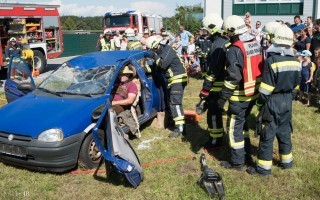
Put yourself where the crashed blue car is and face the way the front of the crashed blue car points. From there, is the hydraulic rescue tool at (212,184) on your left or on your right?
on your left

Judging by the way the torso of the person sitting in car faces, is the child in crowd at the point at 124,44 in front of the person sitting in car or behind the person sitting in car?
behind

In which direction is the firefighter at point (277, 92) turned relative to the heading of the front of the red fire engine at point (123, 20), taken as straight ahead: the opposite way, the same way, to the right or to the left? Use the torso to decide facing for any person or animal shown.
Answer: the opposite way

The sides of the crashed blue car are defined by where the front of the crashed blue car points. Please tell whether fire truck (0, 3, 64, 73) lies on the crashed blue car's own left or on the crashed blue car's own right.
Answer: on the crashed blue car's own right

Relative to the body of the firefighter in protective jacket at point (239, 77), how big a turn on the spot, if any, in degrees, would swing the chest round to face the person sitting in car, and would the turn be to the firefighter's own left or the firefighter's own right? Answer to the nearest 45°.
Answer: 0° — they already face them

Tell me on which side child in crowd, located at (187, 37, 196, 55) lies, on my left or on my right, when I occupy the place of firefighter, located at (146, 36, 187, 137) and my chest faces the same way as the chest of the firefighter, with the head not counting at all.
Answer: on my right

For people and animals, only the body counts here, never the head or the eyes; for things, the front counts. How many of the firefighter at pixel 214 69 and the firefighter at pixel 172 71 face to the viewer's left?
2

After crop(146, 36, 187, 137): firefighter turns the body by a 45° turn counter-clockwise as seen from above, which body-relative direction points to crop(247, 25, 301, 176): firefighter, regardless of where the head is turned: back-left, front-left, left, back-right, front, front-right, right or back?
left

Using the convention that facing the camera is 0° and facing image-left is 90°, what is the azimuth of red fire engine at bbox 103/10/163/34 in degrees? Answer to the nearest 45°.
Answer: approximately 45°

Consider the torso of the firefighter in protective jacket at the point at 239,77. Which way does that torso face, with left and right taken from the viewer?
facing away from the viewer and to the left of the viewer

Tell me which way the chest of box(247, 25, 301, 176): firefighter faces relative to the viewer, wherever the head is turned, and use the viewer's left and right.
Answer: facing away from the viewer and to the left of the viewer

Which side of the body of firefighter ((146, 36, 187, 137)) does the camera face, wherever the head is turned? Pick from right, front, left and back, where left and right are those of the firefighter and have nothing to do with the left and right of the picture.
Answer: left
